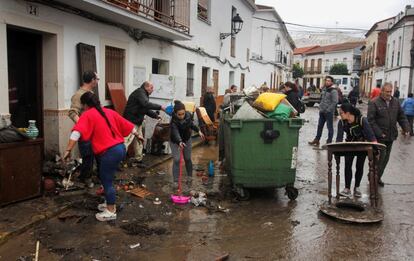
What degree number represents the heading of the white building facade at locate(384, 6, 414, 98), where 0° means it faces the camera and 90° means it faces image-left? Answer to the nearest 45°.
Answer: approximately 45°

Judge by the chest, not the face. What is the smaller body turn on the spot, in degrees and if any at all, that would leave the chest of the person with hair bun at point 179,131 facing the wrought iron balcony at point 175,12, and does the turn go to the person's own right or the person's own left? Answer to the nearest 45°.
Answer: approximately 180°

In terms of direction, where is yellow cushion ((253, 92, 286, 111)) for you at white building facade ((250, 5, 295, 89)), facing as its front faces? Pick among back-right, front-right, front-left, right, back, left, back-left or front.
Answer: front-right

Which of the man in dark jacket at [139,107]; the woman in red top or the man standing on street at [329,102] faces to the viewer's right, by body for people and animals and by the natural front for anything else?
the man in dark jacket

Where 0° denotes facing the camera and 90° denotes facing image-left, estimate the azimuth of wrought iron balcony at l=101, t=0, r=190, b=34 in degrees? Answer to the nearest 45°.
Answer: approximately 315°

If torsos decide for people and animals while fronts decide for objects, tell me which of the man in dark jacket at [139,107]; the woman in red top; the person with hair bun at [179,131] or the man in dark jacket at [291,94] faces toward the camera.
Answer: the person with hair bun

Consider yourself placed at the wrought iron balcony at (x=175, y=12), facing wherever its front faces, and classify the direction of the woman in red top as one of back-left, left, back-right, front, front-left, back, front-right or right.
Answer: front-right

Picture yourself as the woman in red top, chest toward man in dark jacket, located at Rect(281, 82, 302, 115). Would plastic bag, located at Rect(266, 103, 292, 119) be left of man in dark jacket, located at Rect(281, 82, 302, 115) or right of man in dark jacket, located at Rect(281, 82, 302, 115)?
right

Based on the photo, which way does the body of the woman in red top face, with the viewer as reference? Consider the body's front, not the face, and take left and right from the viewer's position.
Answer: facing away from the viewer and to the left of the viewer

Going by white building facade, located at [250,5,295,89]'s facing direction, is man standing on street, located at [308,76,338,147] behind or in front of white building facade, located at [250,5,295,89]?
in front
